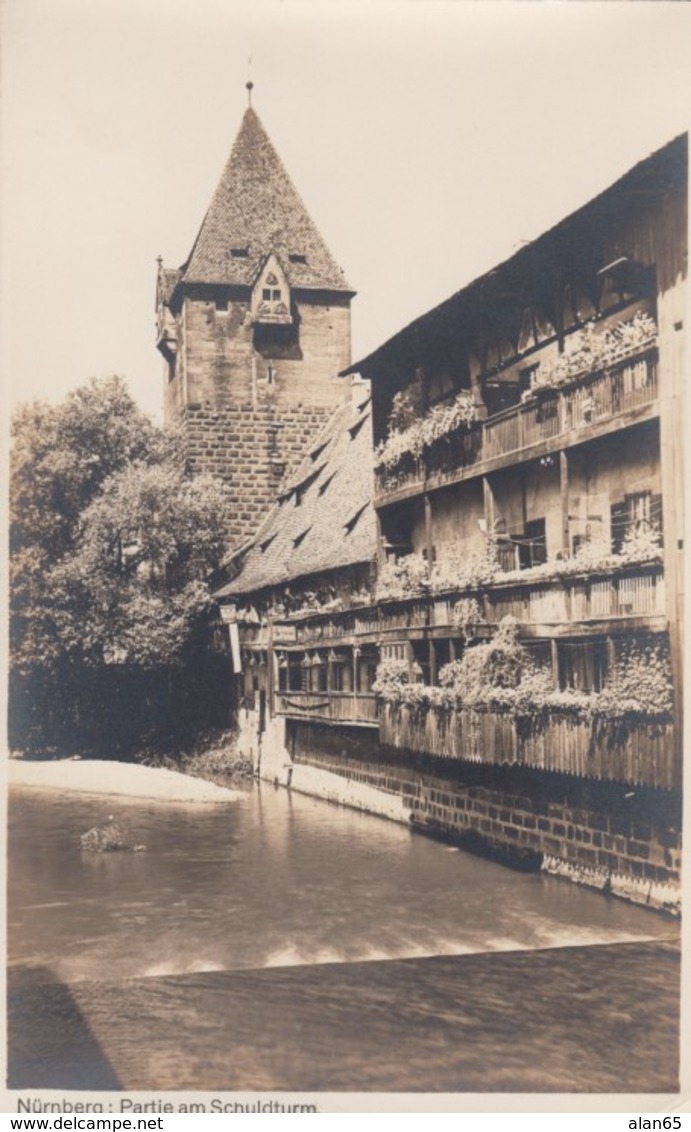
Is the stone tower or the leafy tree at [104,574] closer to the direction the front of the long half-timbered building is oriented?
the leafy tree

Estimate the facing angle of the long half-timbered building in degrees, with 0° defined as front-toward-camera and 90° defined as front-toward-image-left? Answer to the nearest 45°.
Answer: approximately 45°
